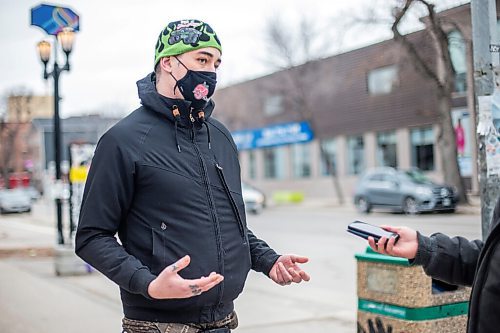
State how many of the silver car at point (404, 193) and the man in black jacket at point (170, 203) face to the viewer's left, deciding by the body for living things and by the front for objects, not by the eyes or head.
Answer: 0

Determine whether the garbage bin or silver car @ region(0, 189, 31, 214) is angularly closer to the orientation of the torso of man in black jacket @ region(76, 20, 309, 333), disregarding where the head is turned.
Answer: the garbage bin

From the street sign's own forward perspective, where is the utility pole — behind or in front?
in front

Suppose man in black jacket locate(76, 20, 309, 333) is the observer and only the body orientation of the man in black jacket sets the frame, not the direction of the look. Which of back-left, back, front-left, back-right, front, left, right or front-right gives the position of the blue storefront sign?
back-left

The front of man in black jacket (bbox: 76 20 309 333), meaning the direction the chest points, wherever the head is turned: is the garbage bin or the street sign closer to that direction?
the garbage bin

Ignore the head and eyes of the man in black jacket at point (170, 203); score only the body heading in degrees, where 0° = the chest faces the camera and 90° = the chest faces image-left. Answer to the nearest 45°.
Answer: approximately 315°

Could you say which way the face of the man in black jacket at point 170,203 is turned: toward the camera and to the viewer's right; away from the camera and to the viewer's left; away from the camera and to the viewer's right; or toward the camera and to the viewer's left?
toward the camera and to the viewer's right

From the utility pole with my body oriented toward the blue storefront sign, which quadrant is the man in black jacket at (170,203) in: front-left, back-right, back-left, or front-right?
back-left
